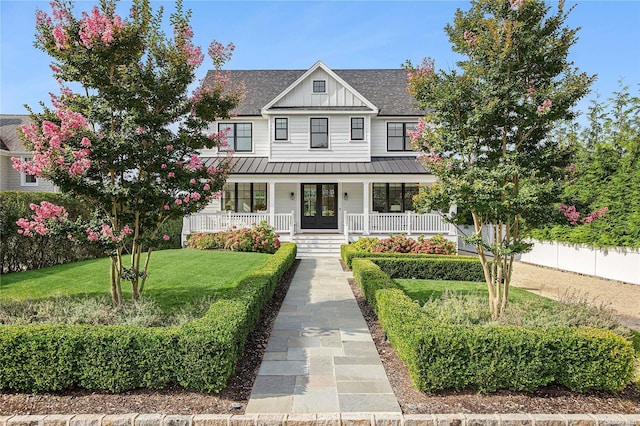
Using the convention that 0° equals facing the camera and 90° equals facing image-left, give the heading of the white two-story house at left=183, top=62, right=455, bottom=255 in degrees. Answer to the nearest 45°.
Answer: approximately 0°

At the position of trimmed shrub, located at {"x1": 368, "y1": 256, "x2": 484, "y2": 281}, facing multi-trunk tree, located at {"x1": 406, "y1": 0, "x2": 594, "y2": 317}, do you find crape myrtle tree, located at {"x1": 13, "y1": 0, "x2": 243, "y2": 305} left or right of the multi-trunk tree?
right

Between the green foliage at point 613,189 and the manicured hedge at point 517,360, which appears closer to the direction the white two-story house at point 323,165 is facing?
the manicured hedge

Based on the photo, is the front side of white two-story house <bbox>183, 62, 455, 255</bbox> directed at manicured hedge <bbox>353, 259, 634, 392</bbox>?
yes

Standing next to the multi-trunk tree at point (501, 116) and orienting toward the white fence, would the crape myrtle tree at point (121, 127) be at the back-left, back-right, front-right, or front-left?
back-left

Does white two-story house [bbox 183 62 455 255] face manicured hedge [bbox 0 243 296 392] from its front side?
yes

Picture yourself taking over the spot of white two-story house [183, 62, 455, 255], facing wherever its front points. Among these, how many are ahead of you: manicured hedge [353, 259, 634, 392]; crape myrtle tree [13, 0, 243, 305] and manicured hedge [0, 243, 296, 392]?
3
